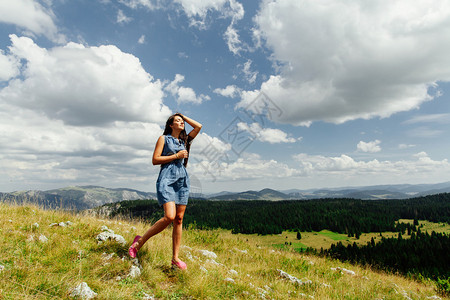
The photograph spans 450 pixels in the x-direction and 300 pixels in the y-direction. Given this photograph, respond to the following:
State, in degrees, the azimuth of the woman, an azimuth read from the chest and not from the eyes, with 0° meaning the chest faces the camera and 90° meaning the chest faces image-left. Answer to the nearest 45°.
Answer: approximately 315°

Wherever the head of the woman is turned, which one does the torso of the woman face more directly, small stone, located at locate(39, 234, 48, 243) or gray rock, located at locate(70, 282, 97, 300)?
the gray rock

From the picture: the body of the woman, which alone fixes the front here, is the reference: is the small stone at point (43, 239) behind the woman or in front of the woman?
behind
